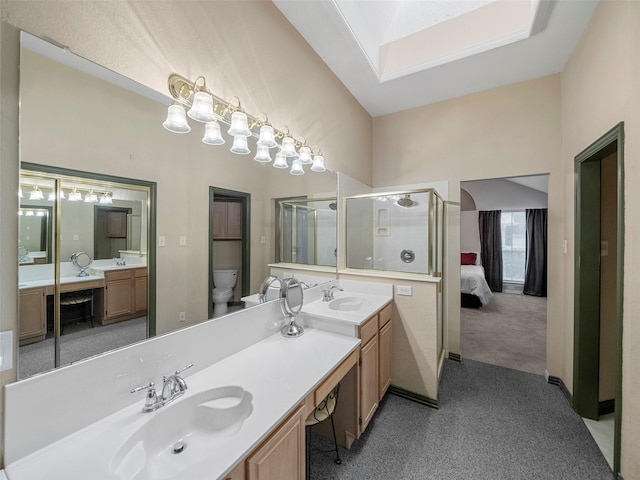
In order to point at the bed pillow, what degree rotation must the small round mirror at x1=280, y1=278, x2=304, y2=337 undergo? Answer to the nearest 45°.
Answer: approximately 90° to its left

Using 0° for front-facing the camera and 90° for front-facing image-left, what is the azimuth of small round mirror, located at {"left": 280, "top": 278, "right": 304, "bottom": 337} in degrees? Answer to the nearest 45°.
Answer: approximately 315°

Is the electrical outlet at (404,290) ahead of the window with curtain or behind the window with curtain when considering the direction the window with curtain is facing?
ahead

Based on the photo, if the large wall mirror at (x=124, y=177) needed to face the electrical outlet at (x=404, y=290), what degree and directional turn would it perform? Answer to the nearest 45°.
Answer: approximately 45° to its left

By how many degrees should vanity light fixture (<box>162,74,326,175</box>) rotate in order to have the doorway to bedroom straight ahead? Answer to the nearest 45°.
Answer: approximately 90° to its left

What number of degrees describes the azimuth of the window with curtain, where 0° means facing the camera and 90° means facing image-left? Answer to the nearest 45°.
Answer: approximately 0°

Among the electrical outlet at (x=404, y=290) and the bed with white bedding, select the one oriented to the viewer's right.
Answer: the bed with white bedding

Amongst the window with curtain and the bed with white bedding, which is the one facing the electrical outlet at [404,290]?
the window with curtain

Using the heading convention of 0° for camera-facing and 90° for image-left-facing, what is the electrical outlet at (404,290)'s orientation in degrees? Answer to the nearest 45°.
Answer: approximately 0°

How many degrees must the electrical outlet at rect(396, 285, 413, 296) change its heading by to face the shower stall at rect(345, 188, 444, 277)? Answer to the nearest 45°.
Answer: approximately 180°

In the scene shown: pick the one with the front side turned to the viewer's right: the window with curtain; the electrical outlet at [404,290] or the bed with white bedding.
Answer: the bed with white bedding
